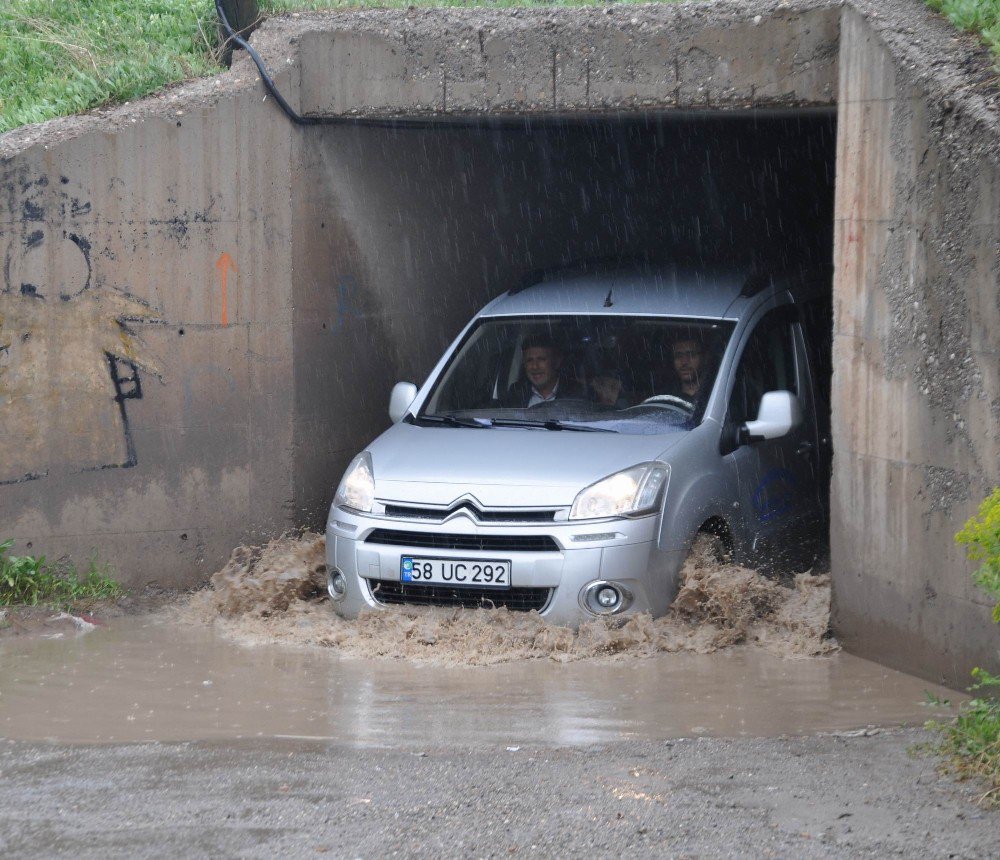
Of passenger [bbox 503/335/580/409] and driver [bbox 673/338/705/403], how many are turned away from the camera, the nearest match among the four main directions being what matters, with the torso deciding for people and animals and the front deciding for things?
0

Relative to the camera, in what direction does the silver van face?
facing the viewer and to the left of the viewer

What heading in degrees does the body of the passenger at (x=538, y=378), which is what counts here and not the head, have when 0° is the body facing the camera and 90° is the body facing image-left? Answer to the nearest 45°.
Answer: approximately 45°

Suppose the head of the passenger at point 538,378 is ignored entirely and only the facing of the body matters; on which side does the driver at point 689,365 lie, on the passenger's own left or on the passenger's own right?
on the passenger's own left
